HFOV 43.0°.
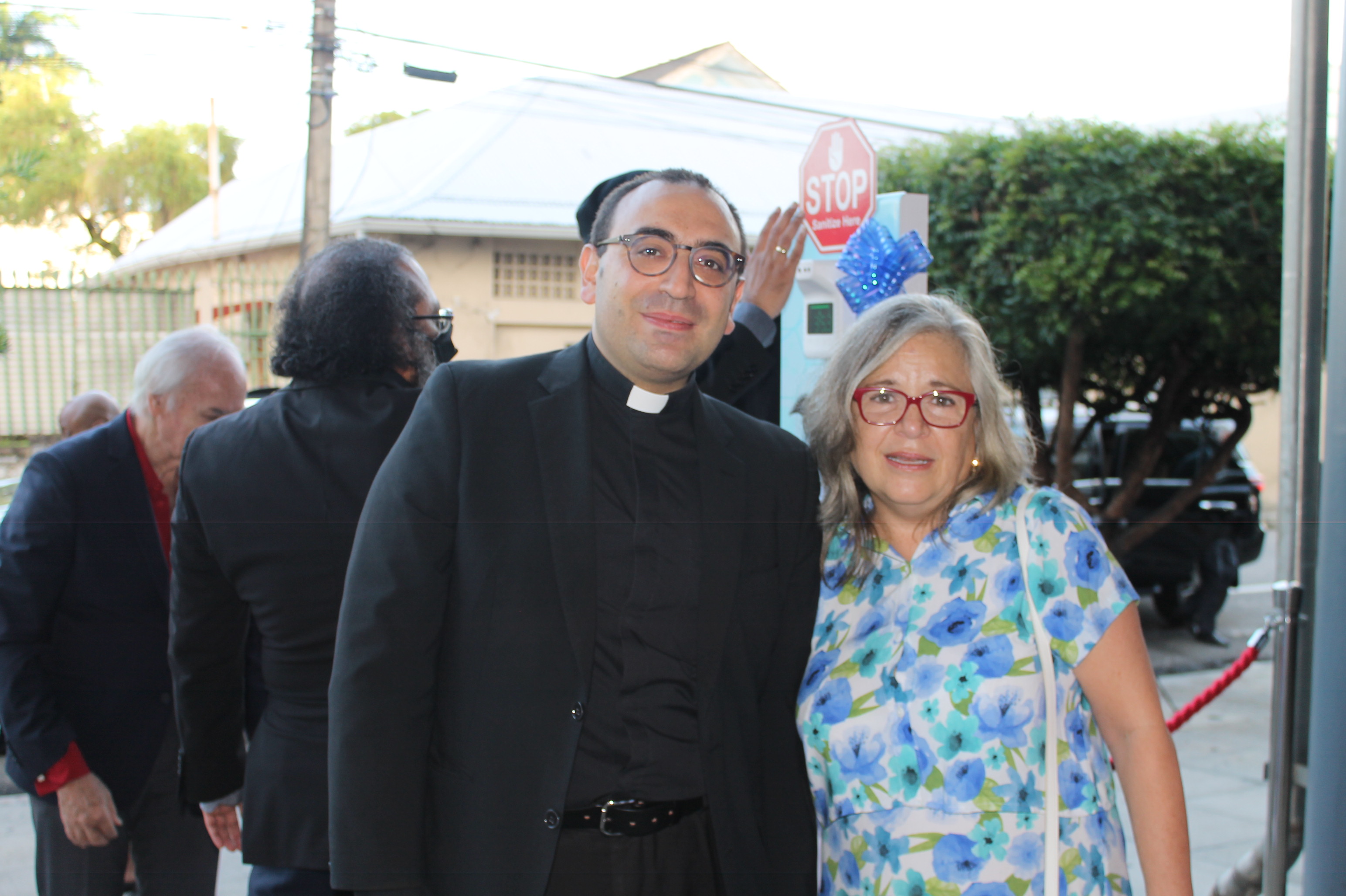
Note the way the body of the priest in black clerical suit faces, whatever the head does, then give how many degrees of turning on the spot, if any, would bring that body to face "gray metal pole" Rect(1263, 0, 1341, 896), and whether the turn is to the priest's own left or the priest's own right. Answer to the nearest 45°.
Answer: approximately 135° to the priest's own left

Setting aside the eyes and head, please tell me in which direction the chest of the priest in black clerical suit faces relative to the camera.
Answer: toward the camera

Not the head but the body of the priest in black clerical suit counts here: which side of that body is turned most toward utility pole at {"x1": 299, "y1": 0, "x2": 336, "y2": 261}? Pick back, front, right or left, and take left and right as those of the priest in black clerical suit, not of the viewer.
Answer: back

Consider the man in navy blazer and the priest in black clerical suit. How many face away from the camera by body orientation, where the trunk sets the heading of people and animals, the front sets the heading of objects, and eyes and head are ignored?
0

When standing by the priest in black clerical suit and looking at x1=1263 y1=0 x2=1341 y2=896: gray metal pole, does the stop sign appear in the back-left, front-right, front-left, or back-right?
front-left

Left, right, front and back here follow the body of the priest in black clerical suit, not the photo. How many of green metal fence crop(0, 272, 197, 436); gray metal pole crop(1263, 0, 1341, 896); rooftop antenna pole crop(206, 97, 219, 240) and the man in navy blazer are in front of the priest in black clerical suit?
0

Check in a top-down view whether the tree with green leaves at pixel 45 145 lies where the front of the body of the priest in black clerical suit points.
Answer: no

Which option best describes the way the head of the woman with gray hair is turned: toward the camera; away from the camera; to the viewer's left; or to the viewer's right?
toward the camera

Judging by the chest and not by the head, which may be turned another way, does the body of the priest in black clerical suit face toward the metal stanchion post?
no

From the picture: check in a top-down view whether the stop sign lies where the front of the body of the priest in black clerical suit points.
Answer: no

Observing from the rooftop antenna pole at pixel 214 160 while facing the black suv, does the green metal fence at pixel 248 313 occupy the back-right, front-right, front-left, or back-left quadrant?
front-right

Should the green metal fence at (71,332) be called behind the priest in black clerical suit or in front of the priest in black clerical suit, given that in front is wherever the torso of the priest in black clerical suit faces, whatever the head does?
behind
